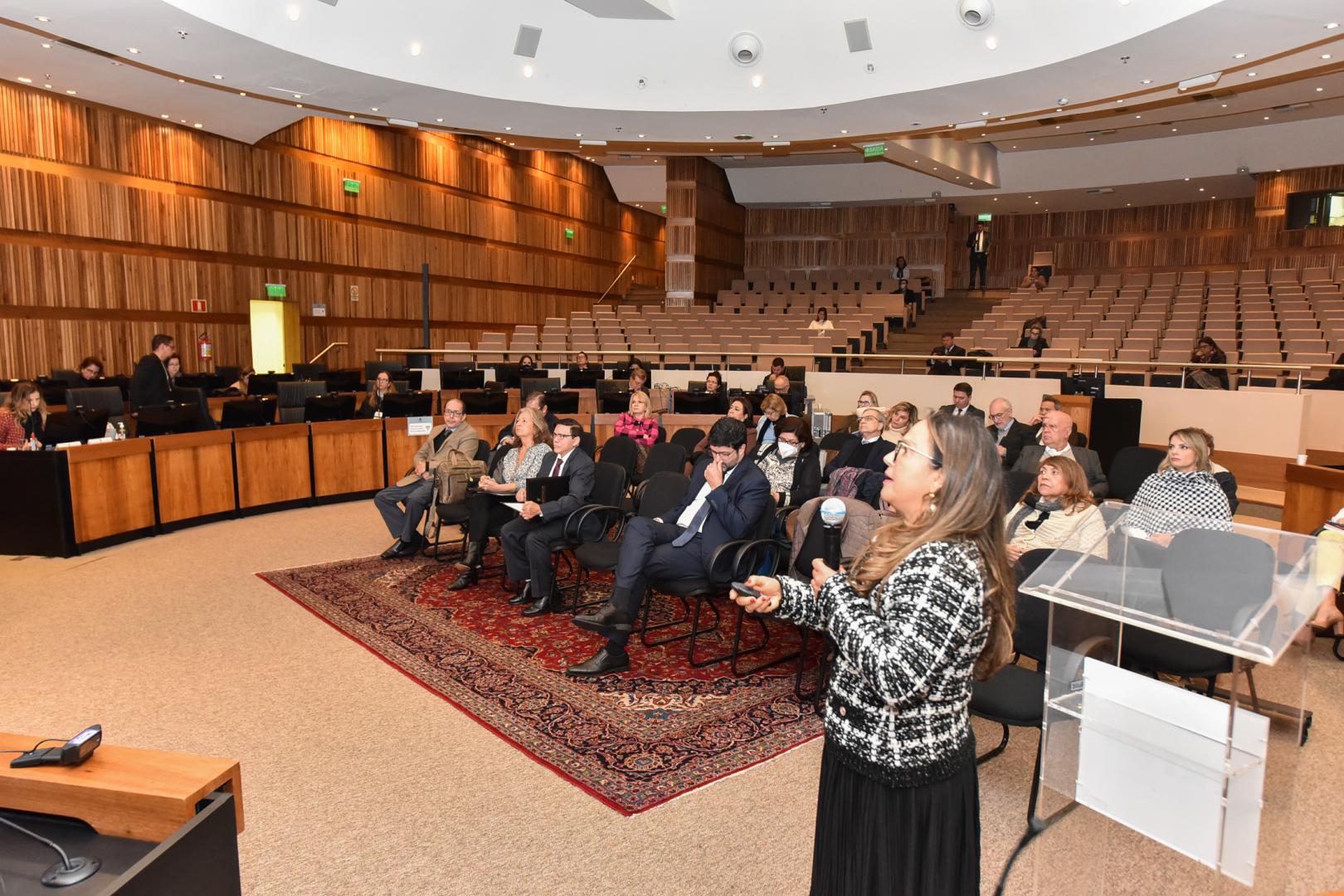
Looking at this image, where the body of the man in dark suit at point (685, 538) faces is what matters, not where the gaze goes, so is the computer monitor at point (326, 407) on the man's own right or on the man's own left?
on the man's own right

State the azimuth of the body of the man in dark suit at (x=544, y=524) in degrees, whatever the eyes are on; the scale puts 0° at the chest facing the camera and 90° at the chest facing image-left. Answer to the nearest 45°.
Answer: approximately 45°

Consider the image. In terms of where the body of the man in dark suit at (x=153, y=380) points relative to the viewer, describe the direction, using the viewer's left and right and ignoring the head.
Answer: facing to the right of the viewer

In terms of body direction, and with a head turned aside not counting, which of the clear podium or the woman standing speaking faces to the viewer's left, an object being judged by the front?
the woman standing speaking

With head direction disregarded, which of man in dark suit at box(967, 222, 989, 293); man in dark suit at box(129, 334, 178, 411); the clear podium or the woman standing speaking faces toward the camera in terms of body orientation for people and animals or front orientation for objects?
man in dark suit at box(967, 222, 989, 293)

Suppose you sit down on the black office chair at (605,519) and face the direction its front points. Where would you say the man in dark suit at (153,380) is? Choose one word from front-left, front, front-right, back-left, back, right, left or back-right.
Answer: right

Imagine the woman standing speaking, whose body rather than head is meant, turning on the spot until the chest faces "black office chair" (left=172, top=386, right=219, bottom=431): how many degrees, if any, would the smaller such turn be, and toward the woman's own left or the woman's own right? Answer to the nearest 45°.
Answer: approximately 45° to the woman's own right

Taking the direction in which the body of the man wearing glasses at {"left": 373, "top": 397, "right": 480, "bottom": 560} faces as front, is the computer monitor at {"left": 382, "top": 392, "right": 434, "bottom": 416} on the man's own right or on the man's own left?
on the man's own right

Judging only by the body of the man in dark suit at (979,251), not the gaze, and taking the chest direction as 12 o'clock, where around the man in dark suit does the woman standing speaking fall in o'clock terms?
The woman standing speaking is roughly at 12 o'clock from the man in dark suit.

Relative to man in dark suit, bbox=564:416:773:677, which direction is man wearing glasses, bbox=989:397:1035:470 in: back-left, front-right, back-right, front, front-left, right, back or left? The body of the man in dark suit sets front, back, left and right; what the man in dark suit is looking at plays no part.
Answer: back

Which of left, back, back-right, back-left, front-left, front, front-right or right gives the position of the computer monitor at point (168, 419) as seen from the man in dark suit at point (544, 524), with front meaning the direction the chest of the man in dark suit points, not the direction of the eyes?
right

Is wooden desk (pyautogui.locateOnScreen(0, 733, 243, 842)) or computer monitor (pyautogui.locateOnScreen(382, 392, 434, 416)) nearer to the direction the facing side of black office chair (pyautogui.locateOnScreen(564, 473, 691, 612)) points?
the wooden desk
